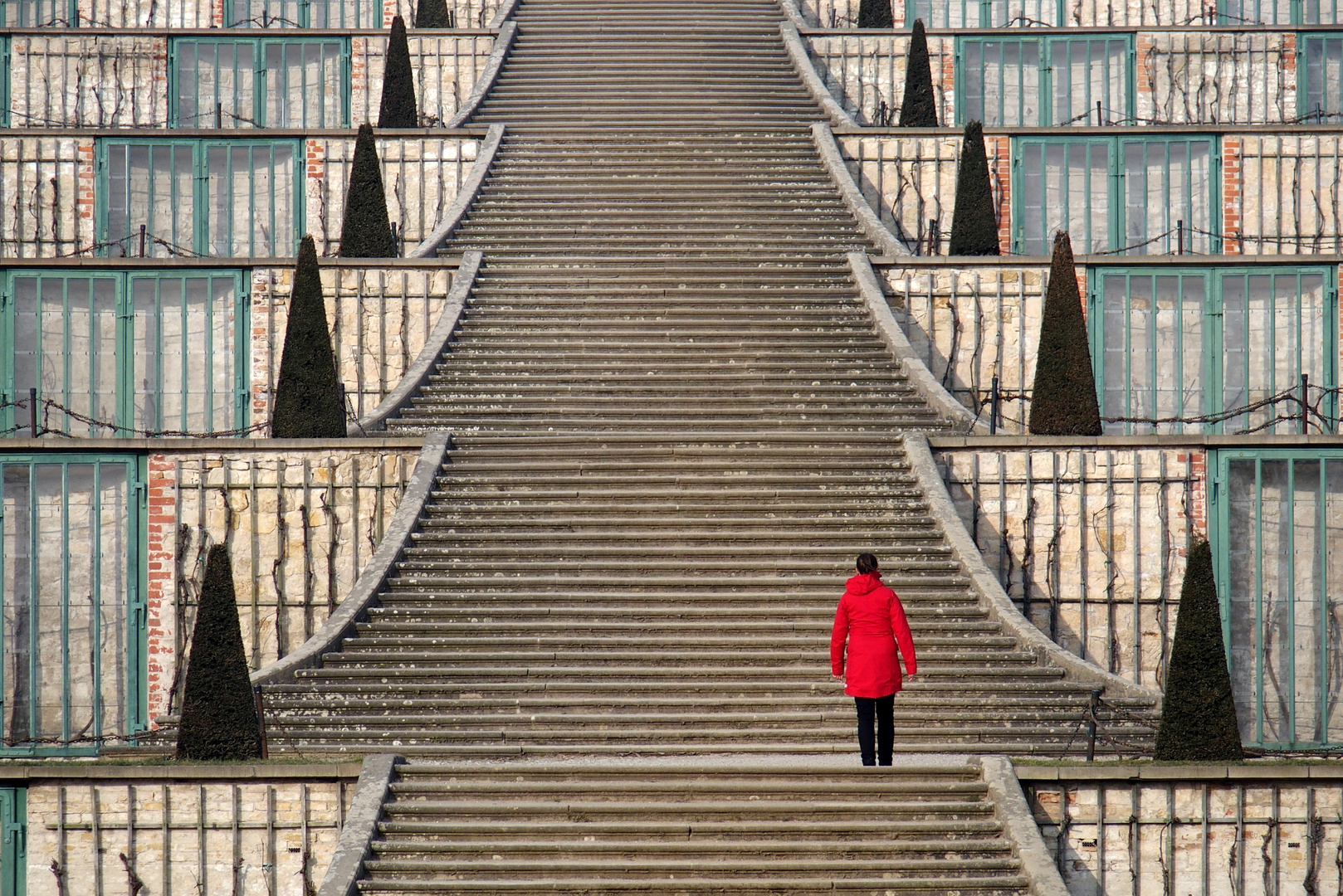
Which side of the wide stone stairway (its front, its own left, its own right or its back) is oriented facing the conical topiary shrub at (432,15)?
back

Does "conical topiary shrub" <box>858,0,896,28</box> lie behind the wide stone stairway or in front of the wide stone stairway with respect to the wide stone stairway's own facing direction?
behind

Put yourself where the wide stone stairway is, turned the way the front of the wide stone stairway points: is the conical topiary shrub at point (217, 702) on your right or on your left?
on your right

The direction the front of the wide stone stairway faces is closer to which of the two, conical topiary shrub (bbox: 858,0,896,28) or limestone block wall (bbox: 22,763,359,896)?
the limestone block wall

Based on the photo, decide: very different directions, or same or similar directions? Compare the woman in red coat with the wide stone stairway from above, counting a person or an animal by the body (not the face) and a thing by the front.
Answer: very different directions

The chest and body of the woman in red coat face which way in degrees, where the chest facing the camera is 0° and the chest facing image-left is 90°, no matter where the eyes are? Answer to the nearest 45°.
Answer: approximately 180°

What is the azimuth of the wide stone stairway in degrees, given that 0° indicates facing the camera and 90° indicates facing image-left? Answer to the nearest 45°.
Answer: approximately 0°

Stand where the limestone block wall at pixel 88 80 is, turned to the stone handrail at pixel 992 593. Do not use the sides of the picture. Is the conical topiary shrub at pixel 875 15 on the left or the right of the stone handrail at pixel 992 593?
left

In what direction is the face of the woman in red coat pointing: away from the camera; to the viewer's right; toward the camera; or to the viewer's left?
away from the camera
